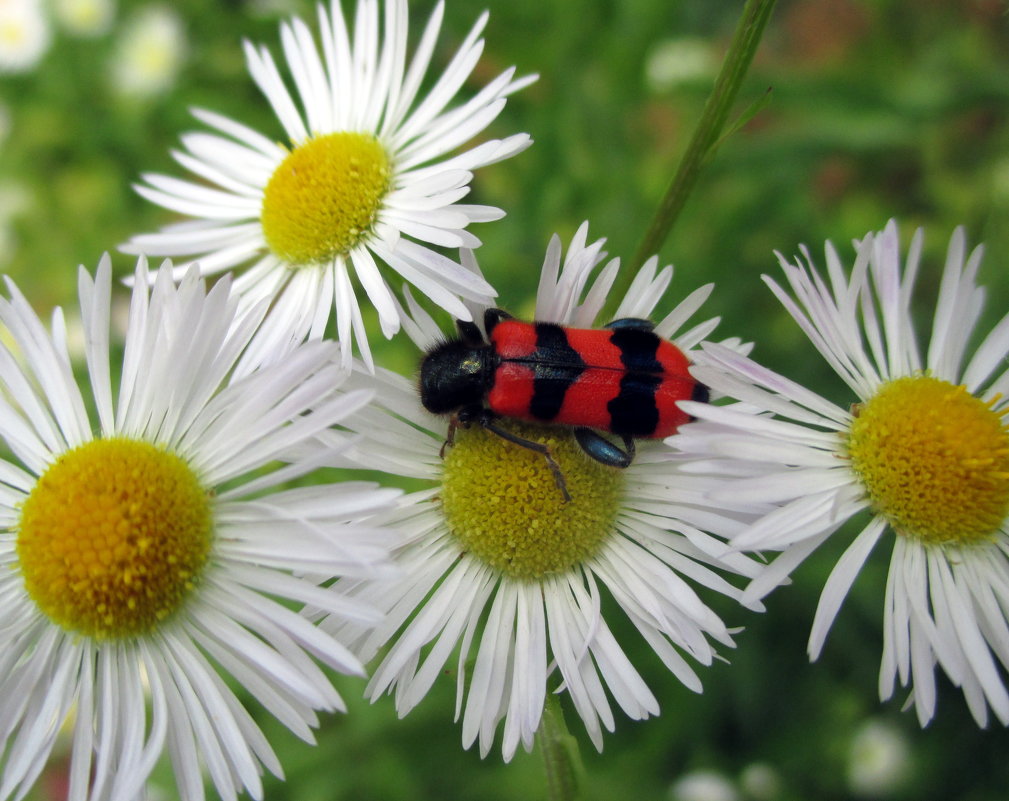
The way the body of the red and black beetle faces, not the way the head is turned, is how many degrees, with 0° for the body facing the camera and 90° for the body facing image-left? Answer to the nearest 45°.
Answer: approximately 90°

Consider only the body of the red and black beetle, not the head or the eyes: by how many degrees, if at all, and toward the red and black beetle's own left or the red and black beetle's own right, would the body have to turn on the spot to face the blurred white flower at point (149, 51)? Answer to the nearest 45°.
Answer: approximately 45° to the red and black beetle's own right

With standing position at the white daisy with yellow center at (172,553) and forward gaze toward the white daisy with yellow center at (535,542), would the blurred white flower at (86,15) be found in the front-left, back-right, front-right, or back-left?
back-left
